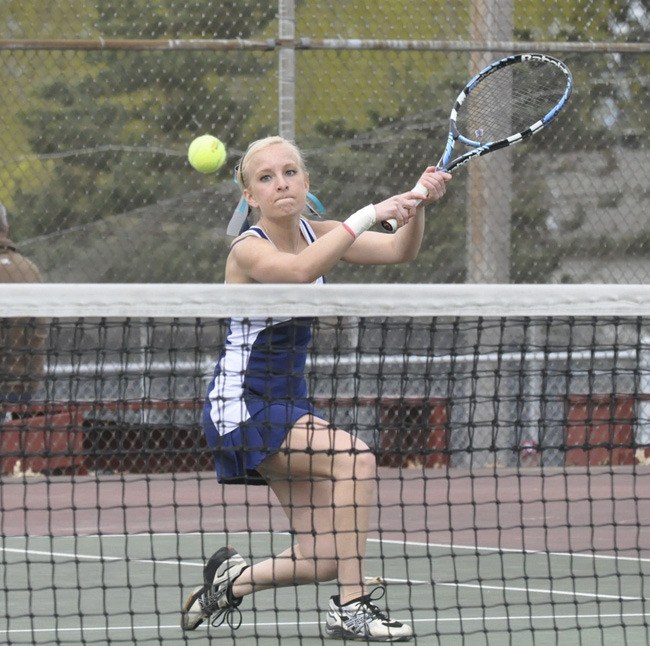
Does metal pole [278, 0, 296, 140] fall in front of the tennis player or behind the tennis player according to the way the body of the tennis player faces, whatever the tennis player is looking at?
behind

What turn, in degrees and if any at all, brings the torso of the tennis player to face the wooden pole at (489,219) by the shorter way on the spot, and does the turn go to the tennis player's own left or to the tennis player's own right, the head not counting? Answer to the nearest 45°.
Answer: approximately 135° to the tennis player's own left

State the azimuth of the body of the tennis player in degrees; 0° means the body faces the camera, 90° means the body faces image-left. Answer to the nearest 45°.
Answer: approximately 315°

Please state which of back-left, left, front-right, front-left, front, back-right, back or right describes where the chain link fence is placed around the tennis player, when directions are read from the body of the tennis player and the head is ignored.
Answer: back-left
